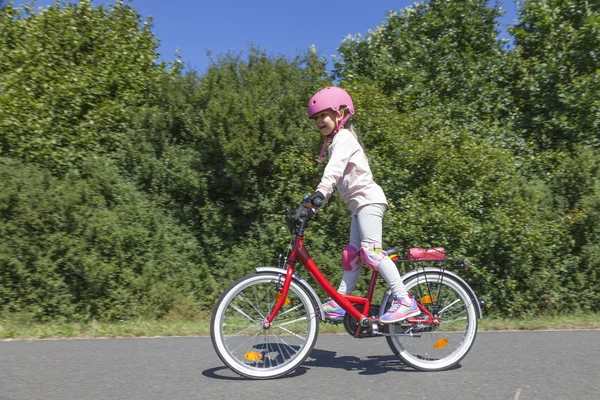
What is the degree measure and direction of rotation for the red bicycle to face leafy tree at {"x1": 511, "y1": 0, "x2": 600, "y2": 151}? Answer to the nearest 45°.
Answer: approximately 135° to its right

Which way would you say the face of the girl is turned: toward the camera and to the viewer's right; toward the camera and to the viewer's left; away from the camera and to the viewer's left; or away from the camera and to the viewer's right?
toward the camera and to the viewer's left

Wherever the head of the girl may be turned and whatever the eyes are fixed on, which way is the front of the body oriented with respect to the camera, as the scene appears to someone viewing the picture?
to the viewer's left

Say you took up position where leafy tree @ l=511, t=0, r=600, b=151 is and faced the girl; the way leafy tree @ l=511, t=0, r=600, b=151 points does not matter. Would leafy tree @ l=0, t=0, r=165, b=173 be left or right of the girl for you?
right

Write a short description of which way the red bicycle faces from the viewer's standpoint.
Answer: facing to the left of the viewer
